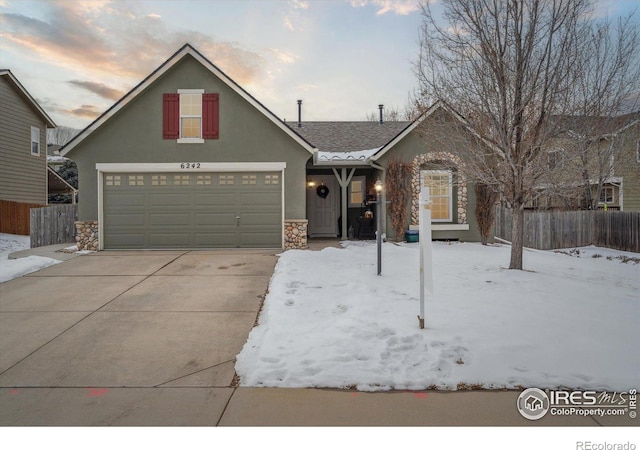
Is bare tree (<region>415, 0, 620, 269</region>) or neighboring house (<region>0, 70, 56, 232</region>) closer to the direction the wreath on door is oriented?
the bare tree

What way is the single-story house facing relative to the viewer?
toward the camera

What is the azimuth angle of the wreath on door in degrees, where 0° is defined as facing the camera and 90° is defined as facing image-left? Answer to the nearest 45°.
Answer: approximately 0°

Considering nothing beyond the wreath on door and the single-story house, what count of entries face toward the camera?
2

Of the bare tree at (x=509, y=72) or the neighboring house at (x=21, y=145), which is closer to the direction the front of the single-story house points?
the bare tree

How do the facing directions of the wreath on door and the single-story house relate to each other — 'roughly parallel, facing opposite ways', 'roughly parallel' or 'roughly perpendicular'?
roughly parallel

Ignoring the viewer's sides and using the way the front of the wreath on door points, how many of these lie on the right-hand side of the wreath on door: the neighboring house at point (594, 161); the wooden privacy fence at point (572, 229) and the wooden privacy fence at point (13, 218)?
1

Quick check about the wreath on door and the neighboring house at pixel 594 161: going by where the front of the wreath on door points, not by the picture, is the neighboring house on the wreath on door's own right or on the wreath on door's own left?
on the wreath on door's own left
